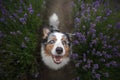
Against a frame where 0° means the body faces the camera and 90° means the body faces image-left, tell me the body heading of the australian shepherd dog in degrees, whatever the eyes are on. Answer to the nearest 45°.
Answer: approximately 0°
